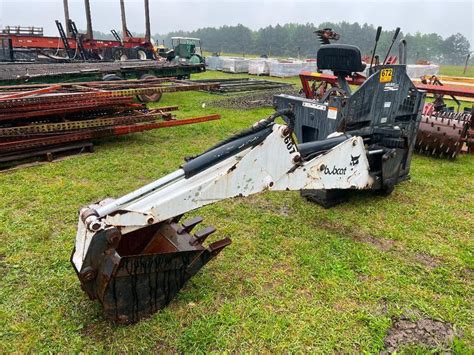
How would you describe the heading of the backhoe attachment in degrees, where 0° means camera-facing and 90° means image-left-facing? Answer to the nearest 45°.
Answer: approximately 45°
